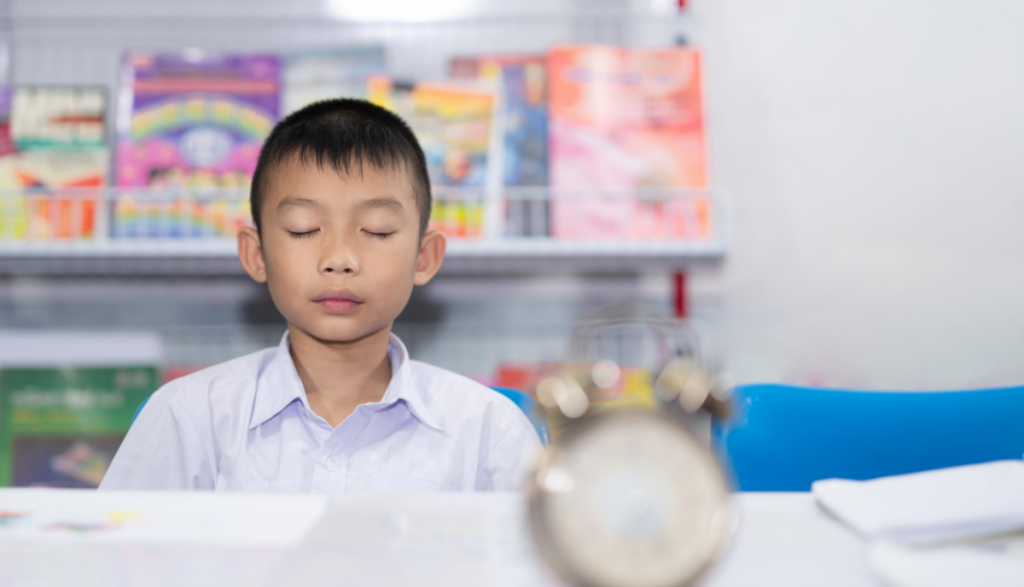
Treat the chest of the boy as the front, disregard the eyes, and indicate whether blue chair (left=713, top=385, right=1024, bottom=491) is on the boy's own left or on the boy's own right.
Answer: on the boy's own left

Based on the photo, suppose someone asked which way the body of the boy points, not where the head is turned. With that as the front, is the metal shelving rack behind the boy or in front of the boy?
behind

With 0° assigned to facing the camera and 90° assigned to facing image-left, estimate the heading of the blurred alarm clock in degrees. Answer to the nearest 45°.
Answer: approximately 0°

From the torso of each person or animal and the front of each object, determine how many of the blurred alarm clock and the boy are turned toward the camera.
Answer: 2

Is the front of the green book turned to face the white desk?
yes

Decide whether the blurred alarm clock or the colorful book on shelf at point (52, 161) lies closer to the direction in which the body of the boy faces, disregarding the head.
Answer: the blurred alarm clock

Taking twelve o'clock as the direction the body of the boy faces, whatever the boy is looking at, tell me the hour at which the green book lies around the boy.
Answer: The green book is roughly at 5 o'clock from the boy.

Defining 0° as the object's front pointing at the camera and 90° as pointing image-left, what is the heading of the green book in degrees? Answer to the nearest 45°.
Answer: approximately 0°

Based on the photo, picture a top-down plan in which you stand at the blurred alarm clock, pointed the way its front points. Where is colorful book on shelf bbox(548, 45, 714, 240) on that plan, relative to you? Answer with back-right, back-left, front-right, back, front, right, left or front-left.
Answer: back
